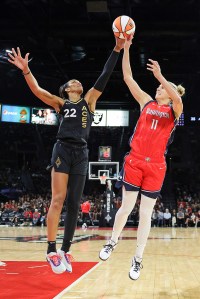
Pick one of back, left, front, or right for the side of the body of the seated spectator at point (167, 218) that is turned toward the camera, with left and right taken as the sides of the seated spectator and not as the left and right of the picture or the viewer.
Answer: front

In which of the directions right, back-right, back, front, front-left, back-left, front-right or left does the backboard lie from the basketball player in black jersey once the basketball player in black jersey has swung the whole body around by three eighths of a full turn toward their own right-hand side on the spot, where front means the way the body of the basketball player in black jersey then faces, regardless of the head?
right

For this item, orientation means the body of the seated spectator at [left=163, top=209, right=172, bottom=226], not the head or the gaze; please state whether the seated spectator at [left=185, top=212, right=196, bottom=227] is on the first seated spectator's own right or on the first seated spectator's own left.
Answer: on the first seated spectator's own left

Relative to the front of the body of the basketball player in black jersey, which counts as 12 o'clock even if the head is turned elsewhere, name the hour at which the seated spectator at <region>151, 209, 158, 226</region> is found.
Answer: The seated spectator is roughly at 8 o'clock from the basketball player in black jersey.

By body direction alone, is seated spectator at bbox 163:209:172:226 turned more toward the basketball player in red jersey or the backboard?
the basketball player in red jersey

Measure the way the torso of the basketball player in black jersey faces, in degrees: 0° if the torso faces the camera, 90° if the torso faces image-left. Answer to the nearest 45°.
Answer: approximately 315°

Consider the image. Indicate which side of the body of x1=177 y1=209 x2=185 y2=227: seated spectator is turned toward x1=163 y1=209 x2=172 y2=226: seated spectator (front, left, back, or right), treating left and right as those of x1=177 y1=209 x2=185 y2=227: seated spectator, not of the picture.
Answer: right

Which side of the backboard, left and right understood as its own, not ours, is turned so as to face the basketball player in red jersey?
front

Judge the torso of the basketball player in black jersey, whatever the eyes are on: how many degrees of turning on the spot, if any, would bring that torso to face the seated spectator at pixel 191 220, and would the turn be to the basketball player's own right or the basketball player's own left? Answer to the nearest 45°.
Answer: approximately 135° to the basketball player's own left

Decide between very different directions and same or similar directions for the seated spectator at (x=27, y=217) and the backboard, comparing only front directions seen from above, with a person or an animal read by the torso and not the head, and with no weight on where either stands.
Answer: same or similar directions

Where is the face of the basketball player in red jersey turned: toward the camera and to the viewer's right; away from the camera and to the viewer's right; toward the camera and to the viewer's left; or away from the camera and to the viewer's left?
toward the camera and to the viewer's left

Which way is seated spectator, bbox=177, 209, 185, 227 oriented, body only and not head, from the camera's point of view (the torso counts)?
toward the camera

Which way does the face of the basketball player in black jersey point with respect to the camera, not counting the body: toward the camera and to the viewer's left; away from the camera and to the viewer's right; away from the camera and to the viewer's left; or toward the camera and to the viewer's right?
toward the camera and to the viewer's right

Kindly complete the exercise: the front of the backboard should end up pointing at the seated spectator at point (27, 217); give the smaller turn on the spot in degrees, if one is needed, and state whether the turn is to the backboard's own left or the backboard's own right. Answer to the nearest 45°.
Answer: approximately 90° to the backboard's own right

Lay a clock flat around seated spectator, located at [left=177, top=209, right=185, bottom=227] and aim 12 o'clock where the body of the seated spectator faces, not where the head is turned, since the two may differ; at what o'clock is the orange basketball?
The orange basketball is roughly at 12 o'clock from the seated spectator.

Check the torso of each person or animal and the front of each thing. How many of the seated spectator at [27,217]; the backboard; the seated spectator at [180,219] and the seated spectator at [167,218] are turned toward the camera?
4
